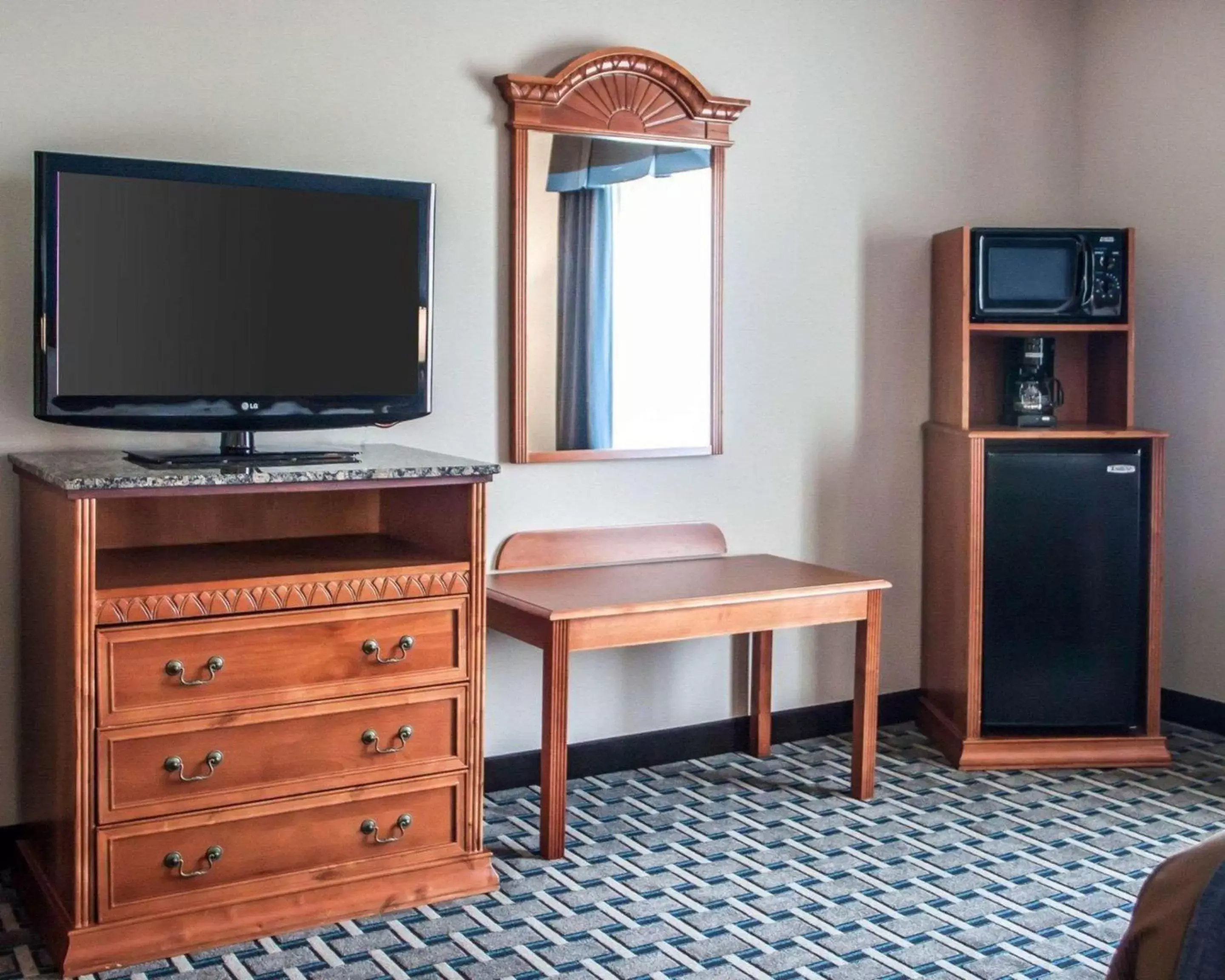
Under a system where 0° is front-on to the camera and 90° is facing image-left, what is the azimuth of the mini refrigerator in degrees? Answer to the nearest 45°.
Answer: approximately 0°

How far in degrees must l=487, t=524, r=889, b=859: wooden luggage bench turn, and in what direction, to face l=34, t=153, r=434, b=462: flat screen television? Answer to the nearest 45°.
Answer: approximately 90° to its right

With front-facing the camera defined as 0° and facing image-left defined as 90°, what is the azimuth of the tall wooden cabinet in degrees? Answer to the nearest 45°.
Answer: approximately 0°

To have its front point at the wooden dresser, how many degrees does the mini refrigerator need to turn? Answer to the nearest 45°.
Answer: approximately 45° to its right

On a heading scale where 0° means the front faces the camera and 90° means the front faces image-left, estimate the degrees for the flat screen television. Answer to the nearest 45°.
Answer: approximately 315°

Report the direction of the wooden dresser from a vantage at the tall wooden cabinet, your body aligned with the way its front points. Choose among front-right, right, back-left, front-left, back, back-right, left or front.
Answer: front-right

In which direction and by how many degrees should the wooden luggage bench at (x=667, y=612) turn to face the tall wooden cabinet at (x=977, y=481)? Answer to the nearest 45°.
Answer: approximately 90° to its left

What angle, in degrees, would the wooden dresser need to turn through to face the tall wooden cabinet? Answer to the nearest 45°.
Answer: approximately 45° to its left

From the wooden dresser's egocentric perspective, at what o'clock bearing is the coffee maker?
The coffee maker is roughly at 10 o'clock from the wooden dresser.

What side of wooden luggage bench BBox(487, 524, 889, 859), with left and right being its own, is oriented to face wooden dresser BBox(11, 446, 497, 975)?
right

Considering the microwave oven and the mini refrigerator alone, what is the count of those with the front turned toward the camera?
2

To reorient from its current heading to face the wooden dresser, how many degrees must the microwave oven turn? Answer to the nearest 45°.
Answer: approximately 45° to its right
